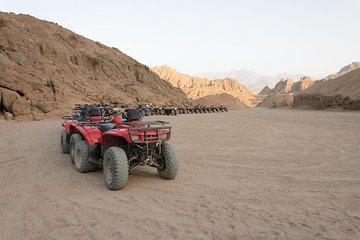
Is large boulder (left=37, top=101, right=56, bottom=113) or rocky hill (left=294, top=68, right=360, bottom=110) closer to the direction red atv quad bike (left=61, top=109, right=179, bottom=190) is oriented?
the rocky hill

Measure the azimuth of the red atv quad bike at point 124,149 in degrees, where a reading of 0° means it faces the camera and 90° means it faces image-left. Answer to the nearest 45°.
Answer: approximately 315°

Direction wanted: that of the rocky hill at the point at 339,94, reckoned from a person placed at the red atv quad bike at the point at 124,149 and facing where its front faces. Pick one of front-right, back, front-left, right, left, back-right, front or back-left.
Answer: left

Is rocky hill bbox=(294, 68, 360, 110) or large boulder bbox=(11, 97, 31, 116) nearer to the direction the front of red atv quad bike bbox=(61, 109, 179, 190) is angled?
the rocky hill

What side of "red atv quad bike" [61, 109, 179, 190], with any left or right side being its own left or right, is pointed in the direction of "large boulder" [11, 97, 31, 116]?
back

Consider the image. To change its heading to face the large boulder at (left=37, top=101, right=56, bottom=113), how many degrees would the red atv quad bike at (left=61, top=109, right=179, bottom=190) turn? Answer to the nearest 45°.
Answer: approximately 135° to its left

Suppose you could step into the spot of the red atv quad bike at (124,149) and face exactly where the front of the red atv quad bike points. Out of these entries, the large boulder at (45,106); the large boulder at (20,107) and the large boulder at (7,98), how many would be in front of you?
0

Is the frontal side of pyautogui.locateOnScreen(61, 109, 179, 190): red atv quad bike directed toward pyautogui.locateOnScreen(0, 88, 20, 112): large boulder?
no

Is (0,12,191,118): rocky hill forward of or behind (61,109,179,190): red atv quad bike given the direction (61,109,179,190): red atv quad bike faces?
behind
